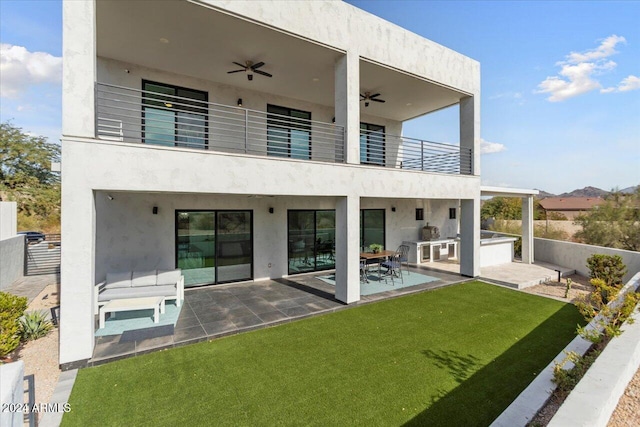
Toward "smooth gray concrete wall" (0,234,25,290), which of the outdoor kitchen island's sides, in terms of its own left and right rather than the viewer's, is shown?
right

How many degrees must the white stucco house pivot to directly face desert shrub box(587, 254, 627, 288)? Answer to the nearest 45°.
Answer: approximately 45° to its left

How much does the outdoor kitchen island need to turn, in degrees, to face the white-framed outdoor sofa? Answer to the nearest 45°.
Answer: approximately 90° to its right

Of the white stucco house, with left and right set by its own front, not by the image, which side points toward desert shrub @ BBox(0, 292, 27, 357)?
right

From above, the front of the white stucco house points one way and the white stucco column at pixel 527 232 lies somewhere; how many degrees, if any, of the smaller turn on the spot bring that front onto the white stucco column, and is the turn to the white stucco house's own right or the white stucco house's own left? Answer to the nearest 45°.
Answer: approximately 45° to the white stucco house's own left

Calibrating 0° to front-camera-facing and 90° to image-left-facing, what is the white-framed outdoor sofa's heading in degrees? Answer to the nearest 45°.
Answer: approximately 0°

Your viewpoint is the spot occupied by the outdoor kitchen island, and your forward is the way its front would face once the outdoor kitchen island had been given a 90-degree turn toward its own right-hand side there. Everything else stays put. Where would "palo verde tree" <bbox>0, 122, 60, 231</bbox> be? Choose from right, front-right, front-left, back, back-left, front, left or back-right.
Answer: front-right

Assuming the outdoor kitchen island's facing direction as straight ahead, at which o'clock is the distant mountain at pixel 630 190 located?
The distant mountain is roughly at 9 o'clock from the outdoor kitchen island.

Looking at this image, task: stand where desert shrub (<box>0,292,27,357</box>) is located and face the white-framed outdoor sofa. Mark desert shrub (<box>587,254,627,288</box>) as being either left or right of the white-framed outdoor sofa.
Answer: right

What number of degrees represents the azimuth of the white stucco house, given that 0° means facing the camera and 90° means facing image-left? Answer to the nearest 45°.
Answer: approximately 315°

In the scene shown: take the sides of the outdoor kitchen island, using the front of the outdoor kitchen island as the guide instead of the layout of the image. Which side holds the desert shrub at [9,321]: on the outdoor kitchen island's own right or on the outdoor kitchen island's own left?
on the outdoor kitchen island's own right
